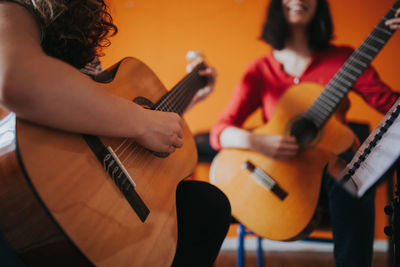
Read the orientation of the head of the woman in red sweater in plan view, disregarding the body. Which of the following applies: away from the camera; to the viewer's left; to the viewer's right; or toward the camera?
toward the camera

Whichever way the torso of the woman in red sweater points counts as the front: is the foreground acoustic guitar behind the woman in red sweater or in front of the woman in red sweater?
in front

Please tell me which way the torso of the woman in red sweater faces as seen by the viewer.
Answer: toward the camera
